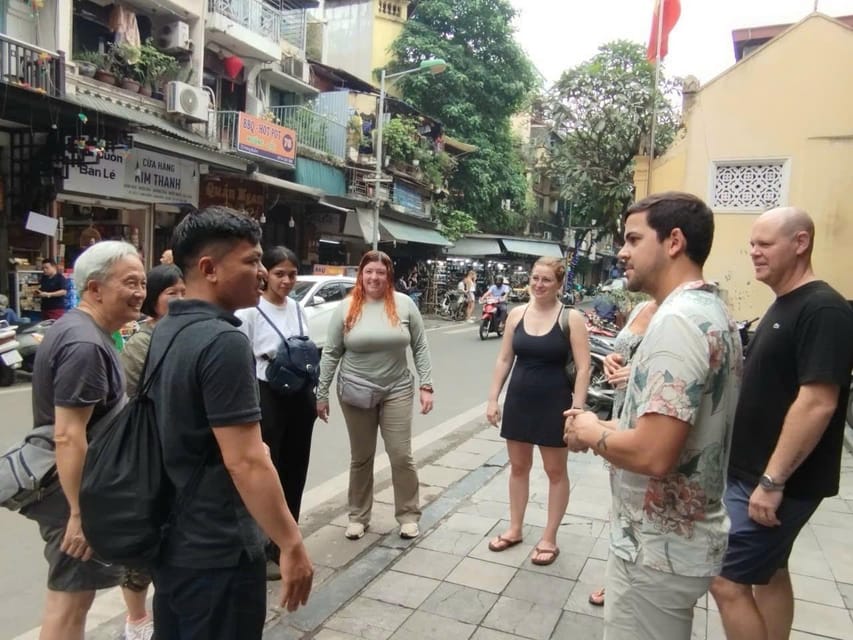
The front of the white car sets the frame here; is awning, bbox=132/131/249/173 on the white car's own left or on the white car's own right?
on the white car's own right

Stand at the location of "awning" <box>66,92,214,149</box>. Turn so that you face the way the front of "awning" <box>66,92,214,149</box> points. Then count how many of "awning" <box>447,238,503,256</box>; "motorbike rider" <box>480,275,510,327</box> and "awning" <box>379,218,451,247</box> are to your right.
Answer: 0

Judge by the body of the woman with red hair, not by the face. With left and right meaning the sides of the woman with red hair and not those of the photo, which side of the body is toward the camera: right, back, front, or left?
front

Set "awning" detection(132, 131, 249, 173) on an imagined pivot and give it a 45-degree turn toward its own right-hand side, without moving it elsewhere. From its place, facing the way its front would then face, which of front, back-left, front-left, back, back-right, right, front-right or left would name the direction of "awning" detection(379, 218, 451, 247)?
back-left

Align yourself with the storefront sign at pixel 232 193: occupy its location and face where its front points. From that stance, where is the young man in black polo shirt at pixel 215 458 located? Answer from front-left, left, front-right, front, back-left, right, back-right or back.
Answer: front-right

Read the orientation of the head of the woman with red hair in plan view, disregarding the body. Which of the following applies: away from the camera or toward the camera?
toward the camera

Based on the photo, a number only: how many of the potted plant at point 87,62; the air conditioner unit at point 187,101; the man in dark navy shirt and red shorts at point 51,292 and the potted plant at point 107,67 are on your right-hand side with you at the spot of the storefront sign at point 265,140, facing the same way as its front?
4

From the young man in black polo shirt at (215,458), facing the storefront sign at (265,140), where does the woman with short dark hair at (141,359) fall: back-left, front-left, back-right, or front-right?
front-left

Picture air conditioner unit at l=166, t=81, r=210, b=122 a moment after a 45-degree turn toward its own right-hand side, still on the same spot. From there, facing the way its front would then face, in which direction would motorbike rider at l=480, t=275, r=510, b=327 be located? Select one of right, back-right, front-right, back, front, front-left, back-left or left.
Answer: left

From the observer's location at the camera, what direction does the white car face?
facing the viewer and to the left of the viewer

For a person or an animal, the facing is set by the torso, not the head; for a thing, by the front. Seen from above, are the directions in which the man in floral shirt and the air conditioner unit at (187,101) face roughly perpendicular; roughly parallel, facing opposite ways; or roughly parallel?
roughly parallel, facing opposite ways

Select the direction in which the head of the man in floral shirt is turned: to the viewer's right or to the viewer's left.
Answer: to the viewer's left

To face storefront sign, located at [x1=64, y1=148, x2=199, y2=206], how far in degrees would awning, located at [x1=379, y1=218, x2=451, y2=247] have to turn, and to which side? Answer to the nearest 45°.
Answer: approximately 90° to its right

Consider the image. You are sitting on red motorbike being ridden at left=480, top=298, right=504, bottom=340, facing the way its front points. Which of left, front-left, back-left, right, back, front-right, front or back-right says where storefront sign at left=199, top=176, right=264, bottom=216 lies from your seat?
front-right

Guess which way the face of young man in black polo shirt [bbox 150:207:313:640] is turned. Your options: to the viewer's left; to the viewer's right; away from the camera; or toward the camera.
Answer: to the viewer's right

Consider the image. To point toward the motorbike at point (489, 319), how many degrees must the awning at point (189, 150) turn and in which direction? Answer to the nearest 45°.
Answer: approximately 45° to its left

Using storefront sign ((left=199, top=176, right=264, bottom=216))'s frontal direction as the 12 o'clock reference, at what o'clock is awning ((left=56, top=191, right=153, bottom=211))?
The awning is roughly at 3 o'clock from the storefront sign.
